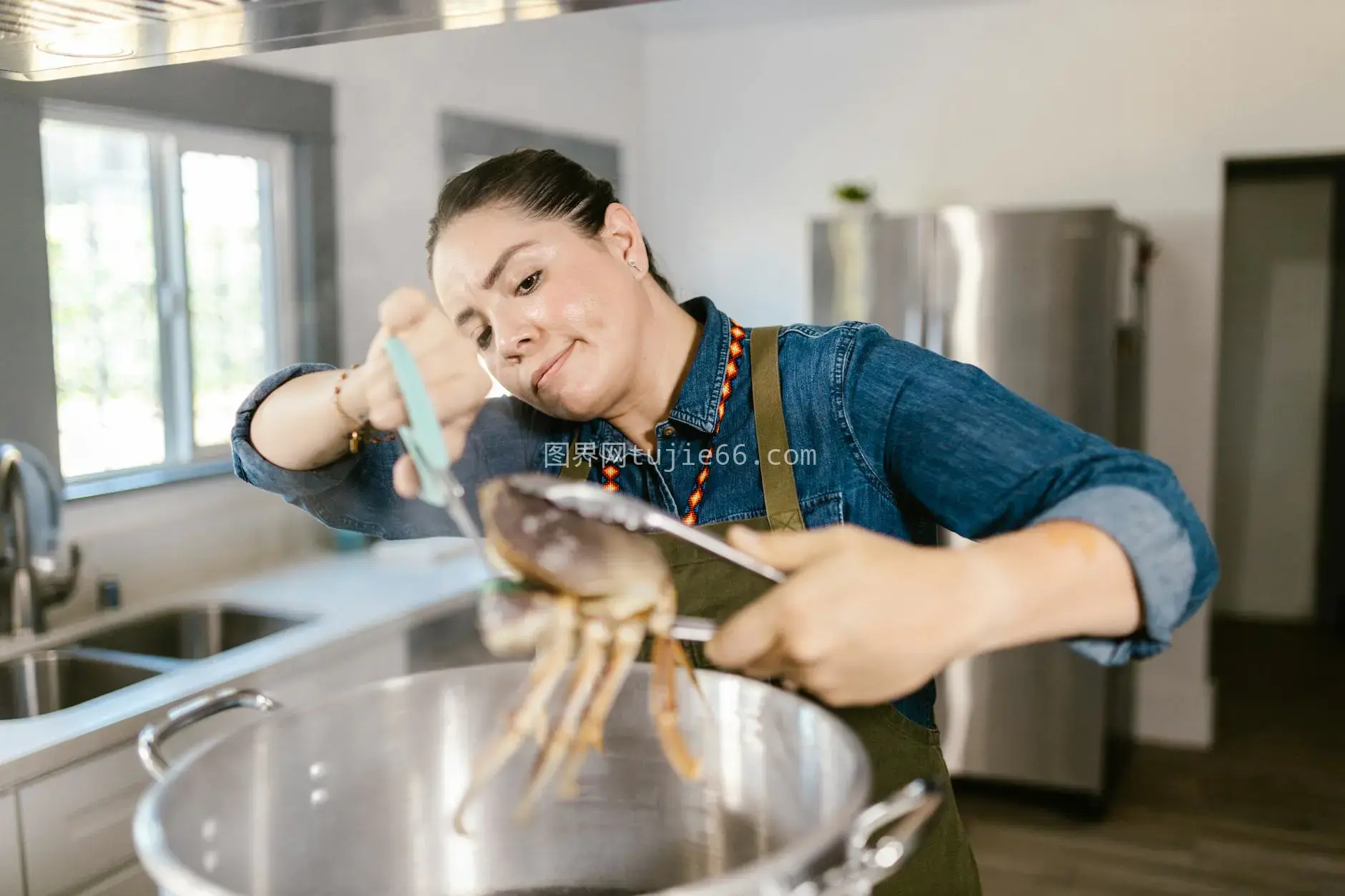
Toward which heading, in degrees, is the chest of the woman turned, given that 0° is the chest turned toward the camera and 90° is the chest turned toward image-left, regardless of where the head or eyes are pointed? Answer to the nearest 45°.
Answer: approximately 45°

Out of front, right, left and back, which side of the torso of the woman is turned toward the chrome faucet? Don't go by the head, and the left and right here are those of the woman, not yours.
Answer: right

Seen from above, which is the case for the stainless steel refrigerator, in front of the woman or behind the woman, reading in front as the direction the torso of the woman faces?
behind
